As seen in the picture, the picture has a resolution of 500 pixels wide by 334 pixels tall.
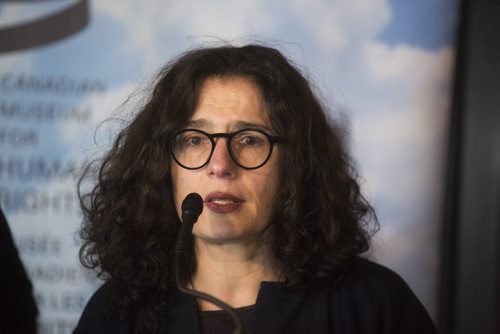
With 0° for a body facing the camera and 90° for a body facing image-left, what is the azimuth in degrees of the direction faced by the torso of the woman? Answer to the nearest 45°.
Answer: approximately 0°
